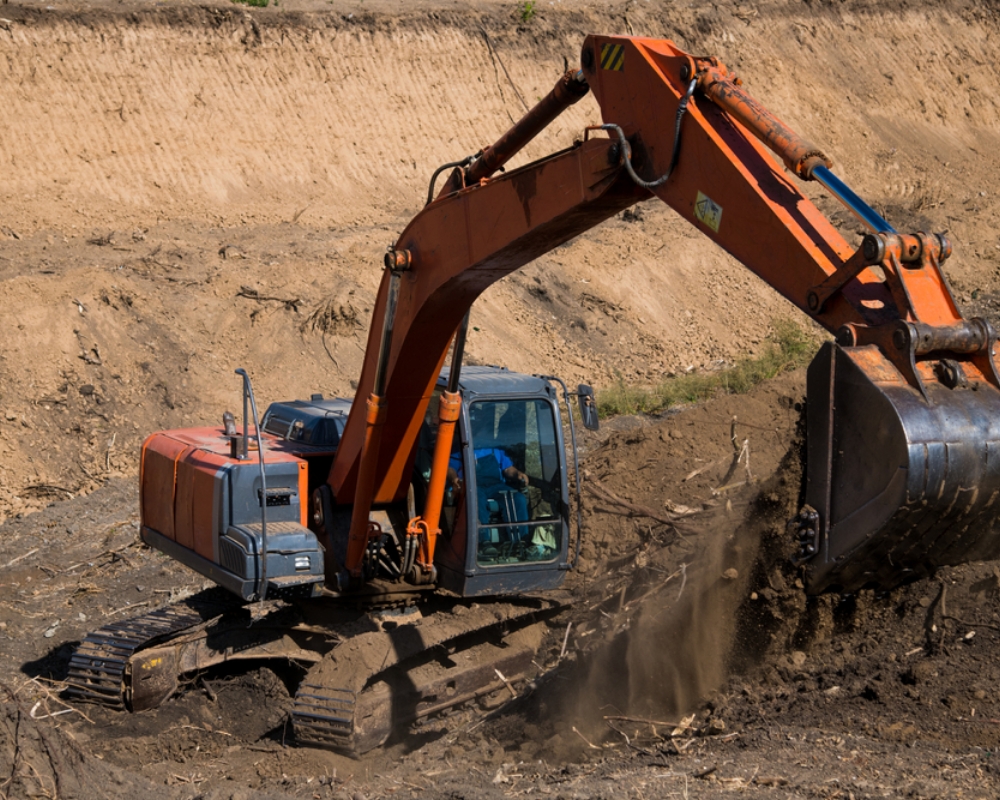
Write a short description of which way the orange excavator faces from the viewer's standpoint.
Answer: facing the viewer and to the right of the viewer
